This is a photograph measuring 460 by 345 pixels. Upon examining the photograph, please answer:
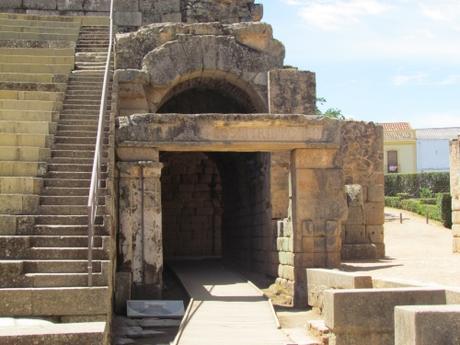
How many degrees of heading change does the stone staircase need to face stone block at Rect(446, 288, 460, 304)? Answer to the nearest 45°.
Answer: approximately 45° to its left

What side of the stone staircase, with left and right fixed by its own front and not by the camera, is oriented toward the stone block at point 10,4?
back

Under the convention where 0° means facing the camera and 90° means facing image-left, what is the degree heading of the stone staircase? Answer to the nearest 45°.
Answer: approximately 0°

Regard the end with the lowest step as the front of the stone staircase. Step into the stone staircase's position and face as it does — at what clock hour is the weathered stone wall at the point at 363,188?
The weathered stone wall is roughly at 8 o'clock from the stone staircase.

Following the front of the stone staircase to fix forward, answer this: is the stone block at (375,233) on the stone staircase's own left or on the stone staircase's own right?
on the stone staircase's own left

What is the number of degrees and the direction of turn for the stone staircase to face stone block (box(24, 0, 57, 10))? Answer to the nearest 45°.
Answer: approximately 180°

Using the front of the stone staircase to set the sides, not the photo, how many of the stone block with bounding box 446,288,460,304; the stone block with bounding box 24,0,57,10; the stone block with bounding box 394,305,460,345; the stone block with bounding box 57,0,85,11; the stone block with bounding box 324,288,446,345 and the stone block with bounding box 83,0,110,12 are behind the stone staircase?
3

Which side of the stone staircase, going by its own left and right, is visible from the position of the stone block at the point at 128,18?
back

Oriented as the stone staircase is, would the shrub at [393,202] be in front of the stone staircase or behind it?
behind

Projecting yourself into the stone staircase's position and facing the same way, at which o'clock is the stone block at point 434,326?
The stone block is roughly at 11 o'clock from the stone staircase.
